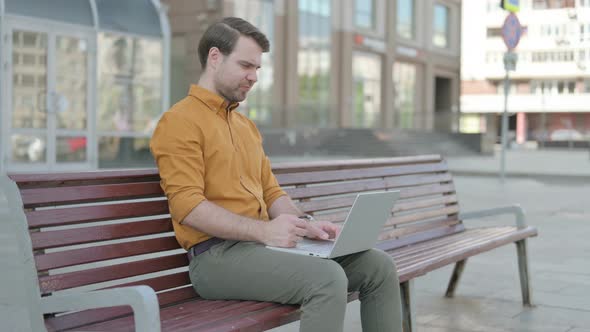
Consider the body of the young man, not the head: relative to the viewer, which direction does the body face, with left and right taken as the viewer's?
facing the viewer and to the right of the viewer

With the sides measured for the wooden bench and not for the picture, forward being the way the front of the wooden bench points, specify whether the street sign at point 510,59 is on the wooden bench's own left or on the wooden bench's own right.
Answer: on the wooden bench's own left

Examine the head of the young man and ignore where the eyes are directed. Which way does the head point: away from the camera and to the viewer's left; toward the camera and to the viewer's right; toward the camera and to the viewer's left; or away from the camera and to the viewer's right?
toward the camera and to the viewer's right

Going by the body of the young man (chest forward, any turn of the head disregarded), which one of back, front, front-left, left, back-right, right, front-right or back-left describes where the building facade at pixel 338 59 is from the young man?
back-left

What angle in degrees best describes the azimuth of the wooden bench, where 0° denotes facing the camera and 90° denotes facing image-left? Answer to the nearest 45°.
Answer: approximately 315°

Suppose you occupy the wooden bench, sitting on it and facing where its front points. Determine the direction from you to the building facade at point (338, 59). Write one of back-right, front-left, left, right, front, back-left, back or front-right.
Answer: back-left

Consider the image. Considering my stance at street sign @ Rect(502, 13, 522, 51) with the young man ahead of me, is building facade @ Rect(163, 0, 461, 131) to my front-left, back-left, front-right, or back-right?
back-right

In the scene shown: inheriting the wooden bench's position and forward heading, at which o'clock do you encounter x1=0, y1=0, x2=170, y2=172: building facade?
The building facade is roughly at 7 o'clock from the wooden bench.
